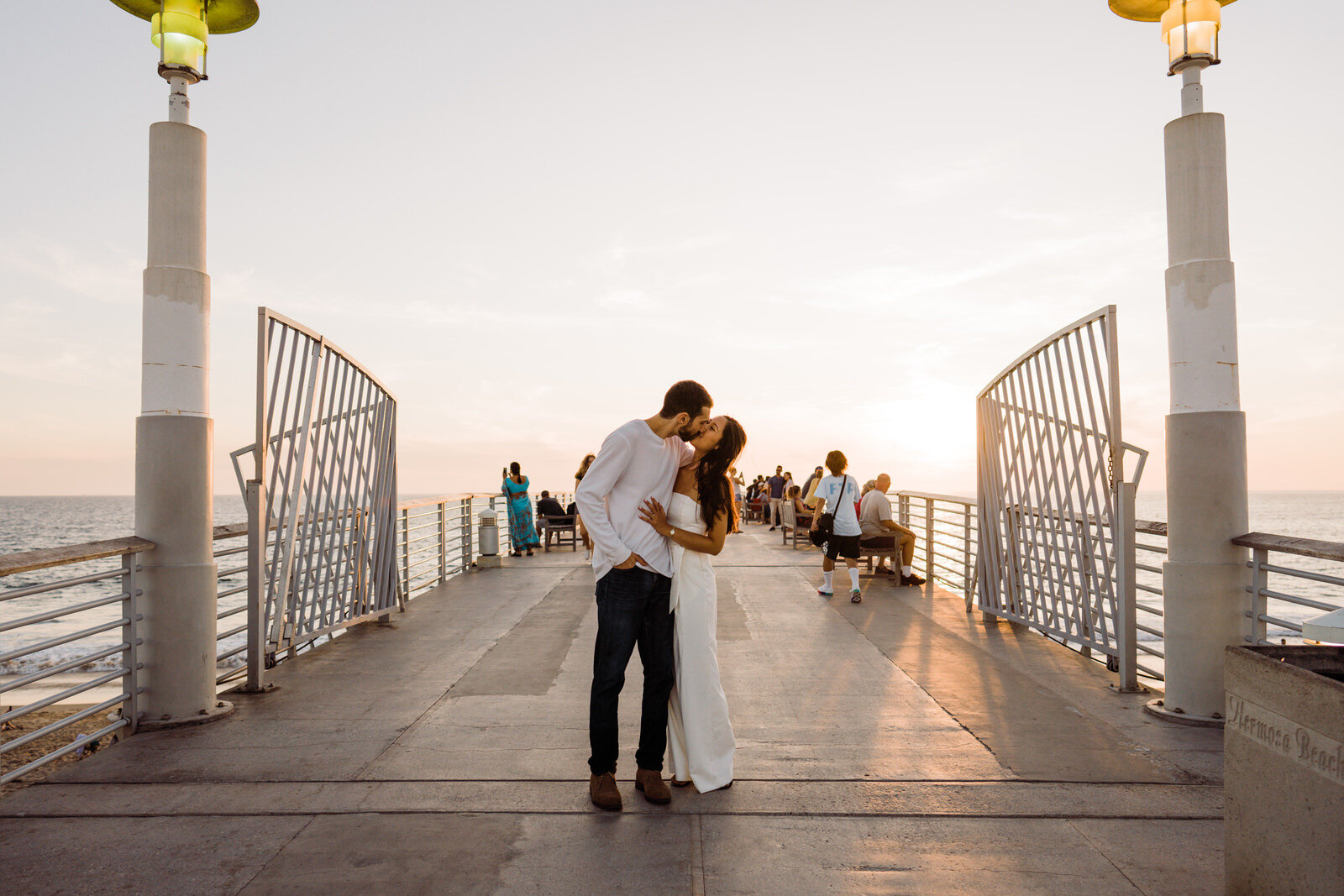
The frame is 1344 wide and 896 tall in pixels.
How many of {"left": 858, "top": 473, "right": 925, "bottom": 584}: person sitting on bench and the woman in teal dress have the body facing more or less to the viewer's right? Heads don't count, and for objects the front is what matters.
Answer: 1

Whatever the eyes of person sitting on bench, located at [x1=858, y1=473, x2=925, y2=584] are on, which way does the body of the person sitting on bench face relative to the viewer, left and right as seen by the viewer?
facing to the right of the viewer

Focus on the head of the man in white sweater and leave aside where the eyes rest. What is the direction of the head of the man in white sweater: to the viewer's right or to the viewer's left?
to the viewer's right

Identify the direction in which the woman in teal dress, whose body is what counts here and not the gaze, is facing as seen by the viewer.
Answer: away from the camera

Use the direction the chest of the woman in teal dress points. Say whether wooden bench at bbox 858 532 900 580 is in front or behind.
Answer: behind

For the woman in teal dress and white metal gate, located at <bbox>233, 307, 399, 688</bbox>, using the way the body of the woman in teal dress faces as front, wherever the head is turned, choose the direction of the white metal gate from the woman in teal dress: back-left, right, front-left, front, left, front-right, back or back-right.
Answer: back

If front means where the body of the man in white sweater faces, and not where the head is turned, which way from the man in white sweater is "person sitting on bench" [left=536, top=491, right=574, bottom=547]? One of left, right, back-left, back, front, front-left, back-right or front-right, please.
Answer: back-left

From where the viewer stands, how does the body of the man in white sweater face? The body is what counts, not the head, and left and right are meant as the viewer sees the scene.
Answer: facing the viewer and to the right of the viewer
